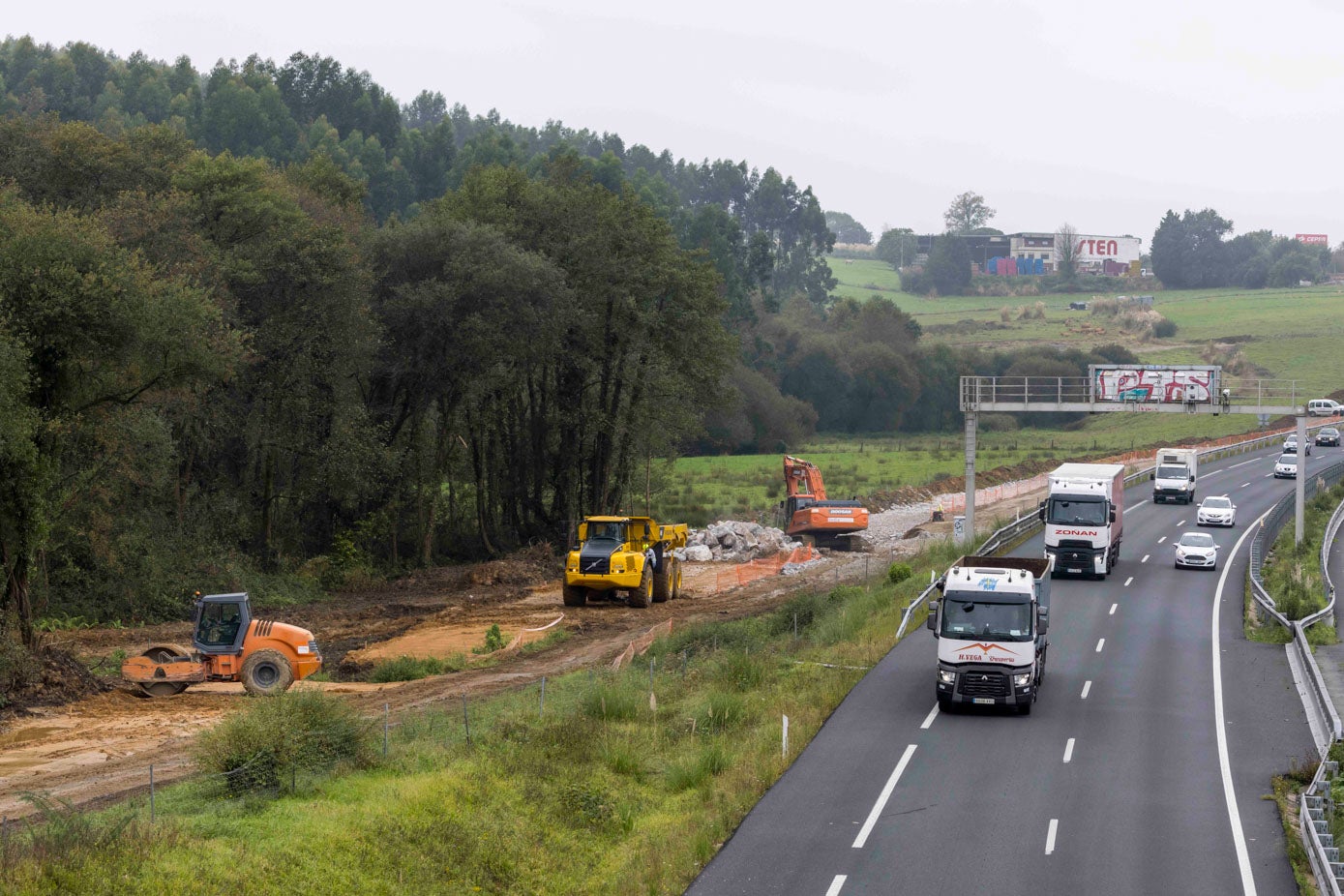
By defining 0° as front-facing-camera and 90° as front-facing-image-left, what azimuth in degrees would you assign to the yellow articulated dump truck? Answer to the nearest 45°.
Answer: approximately 45°

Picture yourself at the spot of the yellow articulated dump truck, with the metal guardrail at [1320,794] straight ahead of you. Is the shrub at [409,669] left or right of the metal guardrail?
right

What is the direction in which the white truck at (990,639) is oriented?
toward the camera

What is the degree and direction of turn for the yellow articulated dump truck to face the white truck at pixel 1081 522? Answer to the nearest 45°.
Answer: approximately 135° to its left

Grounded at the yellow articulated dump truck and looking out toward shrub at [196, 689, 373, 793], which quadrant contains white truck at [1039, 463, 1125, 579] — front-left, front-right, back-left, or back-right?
back-left

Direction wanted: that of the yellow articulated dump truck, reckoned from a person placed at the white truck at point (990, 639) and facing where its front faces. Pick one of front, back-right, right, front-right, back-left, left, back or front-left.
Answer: back-right

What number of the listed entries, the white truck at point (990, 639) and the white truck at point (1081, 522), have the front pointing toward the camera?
2

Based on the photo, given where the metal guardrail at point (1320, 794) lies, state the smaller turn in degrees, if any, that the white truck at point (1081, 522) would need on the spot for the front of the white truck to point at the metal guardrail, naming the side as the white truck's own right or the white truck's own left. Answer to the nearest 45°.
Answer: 0° — it already faces it

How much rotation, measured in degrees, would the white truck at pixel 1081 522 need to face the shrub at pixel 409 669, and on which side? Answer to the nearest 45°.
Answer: approximately 45° to its right

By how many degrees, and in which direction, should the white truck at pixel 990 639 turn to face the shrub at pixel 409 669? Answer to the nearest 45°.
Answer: approximately 90° to its right
